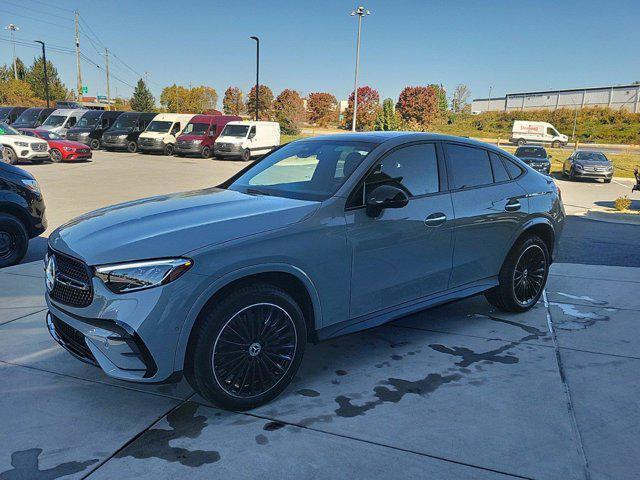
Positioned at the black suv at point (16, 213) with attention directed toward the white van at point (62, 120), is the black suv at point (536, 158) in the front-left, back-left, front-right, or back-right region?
front-right

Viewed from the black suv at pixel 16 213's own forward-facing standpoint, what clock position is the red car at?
The red car is roughly at 9 o'clock from the black suv.

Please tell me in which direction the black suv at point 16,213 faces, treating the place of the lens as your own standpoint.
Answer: facing to the right of the viewer

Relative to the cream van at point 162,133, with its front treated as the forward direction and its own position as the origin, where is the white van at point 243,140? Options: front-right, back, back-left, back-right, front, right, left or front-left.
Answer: left

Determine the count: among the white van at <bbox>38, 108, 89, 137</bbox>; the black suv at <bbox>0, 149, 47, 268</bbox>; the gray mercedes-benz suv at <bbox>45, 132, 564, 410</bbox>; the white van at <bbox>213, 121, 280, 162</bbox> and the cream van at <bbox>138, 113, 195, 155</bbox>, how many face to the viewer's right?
1

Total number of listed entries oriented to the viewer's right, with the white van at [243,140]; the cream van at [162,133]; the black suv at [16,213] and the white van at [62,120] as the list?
1

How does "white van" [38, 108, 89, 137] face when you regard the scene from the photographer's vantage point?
facing the viewer and to the left of the viewer

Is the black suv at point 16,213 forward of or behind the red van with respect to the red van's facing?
forward

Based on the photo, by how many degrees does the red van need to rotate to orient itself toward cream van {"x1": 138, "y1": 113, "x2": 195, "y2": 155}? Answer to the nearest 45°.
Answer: approximately 90° to its right

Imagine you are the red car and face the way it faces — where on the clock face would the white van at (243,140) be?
The white van is roughly at 10 o'clock from the red car.

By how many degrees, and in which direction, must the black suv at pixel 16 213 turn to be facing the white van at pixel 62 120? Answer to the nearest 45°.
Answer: approximately 90° to its left

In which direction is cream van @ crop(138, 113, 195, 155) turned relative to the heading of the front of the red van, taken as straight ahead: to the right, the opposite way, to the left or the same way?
the same way

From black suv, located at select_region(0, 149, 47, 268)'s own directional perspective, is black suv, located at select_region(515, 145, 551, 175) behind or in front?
in front

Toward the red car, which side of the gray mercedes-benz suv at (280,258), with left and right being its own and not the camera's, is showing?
right

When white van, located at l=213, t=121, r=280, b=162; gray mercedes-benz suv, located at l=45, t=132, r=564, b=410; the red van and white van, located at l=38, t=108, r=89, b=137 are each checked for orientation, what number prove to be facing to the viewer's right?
0

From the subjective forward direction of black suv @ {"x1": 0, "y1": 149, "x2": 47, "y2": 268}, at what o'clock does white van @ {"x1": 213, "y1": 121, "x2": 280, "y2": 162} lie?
The white van is roughly at 10 o'clock from the black suv.

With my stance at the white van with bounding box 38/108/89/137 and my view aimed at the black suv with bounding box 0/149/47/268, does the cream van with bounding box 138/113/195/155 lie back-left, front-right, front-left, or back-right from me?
front-left

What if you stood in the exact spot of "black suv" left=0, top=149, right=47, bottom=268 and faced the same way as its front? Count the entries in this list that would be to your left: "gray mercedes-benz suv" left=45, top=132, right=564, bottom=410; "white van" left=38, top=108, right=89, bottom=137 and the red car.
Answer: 2

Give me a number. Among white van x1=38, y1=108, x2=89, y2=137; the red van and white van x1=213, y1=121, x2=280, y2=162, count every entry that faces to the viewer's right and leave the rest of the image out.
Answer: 0
